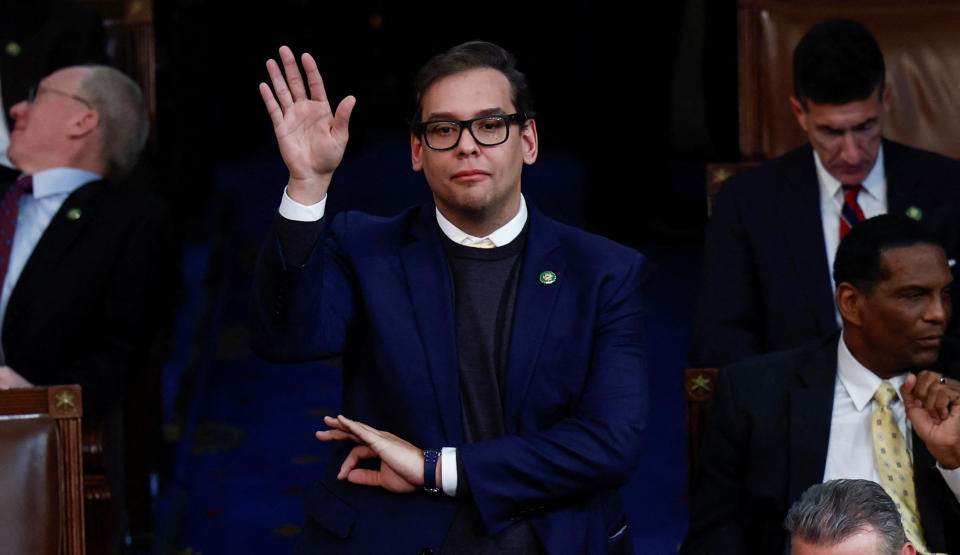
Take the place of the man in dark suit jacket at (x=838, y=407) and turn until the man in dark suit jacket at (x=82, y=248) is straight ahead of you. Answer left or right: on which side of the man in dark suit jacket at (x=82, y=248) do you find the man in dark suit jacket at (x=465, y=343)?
left

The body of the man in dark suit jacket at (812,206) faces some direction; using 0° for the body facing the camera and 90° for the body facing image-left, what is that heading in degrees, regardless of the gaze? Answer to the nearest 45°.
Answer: approximately 0°

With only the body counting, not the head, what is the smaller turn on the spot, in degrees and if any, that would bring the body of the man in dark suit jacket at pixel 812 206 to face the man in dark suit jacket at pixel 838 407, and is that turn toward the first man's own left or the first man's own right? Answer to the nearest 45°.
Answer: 0° — they already face them

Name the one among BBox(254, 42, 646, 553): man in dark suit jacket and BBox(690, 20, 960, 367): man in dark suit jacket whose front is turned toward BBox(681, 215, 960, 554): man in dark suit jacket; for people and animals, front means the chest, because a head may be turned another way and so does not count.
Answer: BBox(690, 20, 960, 367): man in dark suit jacket

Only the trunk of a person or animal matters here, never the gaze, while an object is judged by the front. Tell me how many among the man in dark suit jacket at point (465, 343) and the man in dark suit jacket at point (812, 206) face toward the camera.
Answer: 2

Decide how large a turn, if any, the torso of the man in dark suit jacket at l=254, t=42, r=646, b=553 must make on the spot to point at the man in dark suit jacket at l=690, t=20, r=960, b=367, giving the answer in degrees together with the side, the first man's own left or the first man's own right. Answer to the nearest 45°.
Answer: approximately 135° to the first man's own left

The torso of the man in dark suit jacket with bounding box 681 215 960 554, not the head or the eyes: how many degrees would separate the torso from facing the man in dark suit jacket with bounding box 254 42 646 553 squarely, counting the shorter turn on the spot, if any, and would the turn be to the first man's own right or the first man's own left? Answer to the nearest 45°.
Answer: approximately 90° to the first man's own right

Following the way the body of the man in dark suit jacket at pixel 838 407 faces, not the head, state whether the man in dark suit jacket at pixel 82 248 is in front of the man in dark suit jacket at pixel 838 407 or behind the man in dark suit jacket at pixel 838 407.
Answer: behind

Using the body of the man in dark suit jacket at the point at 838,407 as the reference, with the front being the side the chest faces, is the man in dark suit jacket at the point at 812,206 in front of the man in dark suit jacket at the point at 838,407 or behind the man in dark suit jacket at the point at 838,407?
behind

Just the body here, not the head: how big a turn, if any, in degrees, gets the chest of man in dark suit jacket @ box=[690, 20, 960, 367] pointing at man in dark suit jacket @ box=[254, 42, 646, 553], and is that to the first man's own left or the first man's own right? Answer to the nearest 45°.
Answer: approximately 45° to the first man's own right

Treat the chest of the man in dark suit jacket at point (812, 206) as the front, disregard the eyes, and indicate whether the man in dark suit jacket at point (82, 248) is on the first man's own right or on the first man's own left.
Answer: on the first man's own right
